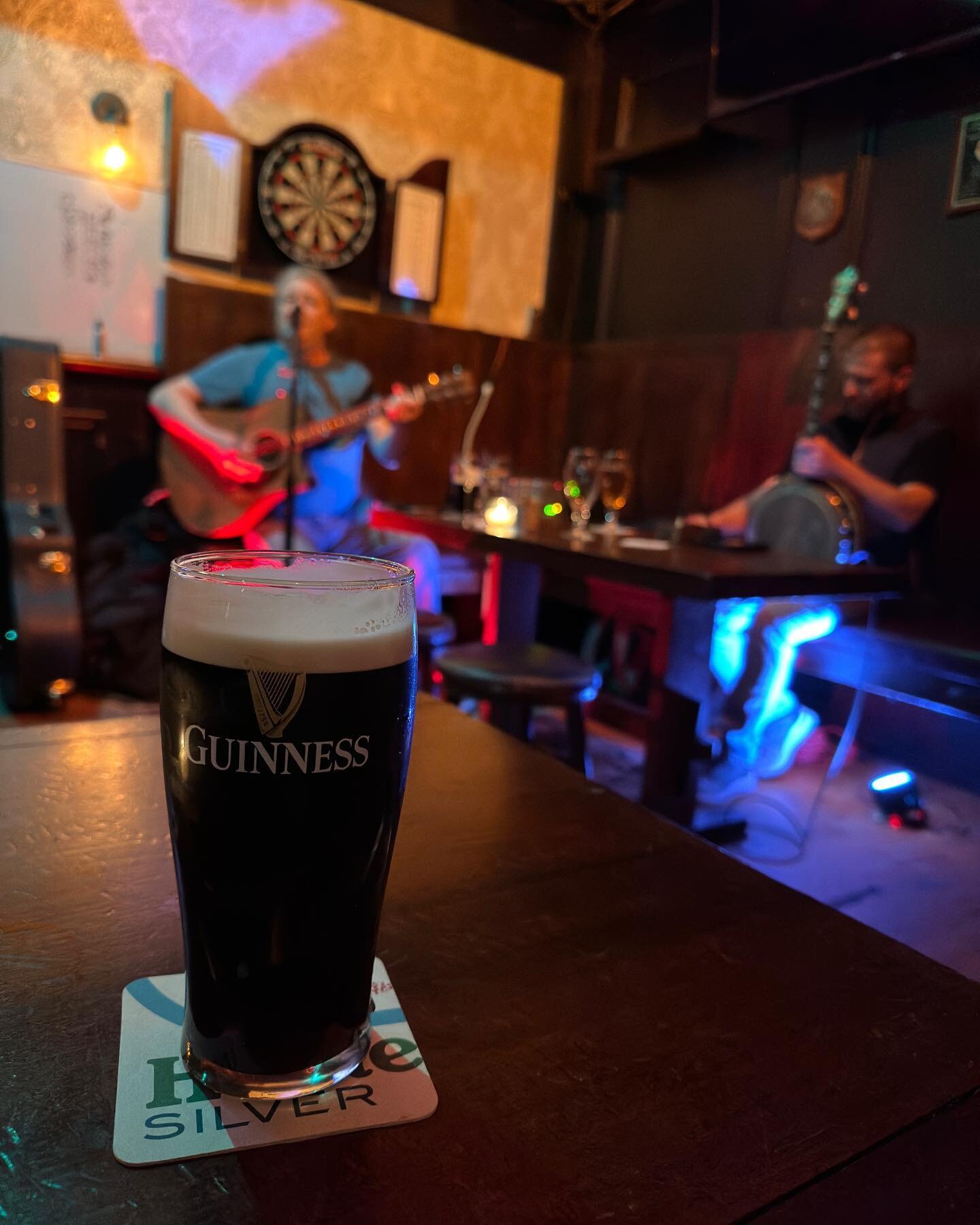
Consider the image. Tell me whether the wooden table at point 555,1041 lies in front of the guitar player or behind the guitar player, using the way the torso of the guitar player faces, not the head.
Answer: in front

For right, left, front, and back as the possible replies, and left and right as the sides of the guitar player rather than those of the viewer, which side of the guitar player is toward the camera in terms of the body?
front

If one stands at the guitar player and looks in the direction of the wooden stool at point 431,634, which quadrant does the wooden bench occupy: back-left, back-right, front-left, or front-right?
front-left

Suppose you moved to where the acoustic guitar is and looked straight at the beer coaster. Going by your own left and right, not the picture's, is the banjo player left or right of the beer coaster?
left

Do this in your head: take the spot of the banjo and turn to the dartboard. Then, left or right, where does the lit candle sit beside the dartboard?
left

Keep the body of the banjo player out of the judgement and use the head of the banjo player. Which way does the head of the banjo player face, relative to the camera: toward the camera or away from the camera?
toward the camera

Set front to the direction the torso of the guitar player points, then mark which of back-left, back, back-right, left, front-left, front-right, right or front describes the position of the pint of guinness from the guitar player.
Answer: front

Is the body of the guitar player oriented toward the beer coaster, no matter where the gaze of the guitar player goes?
yes

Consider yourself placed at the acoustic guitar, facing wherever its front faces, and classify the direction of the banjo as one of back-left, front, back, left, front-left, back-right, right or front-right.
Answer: front-left

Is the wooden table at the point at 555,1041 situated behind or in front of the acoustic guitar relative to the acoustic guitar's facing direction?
in front
